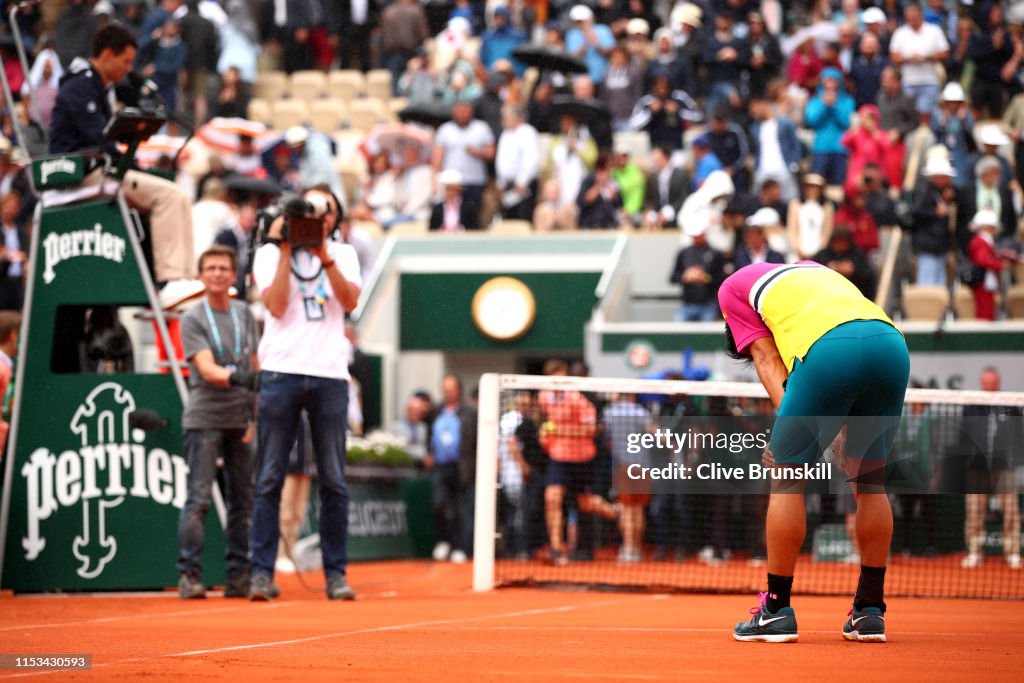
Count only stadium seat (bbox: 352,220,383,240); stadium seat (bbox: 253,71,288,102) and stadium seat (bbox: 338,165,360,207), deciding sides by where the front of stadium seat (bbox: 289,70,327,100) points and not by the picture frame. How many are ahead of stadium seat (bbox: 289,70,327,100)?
2

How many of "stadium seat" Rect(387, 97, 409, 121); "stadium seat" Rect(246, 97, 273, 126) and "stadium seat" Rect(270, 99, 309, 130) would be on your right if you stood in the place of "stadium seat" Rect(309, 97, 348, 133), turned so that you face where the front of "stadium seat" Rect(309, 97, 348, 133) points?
2

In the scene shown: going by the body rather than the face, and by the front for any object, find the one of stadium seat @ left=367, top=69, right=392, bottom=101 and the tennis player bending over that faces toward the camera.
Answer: the stadium seat

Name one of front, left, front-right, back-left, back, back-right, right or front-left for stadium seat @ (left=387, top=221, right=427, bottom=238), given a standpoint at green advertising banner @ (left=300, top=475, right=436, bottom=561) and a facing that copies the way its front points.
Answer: back

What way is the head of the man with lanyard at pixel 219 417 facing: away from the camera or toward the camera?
toward the camera

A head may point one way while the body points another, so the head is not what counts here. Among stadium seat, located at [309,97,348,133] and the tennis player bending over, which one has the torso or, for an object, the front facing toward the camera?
the stadium seat

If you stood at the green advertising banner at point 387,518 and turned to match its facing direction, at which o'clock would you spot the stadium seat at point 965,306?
The stadium seat is roughly at 9 o'clock from the green advertising banner.

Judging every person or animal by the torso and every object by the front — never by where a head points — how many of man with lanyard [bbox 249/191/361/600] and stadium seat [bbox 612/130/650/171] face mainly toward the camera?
2

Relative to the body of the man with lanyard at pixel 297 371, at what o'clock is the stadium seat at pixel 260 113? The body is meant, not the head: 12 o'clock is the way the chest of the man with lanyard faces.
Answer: The stadium seat is roughly at 6 o'clock from the man with lanyard.

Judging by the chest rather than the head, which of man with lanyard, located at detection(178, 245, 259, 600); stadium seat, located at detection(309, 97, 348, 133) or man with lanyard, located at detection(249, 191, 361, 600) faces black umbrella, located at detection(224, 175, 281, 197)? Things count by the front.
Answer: the stadium seat

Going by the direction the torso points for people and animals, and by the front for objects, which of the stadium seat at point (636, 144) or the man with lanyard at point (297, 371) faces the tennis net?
the stadium seat

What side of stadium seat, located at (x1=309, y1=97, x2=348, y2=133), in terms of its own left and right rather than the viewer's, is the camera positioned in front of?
front

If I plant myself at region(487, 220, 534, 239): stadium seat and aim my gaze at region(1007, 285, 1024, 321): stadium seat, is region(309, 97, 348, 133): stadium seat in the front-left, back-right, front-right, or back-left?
back-left

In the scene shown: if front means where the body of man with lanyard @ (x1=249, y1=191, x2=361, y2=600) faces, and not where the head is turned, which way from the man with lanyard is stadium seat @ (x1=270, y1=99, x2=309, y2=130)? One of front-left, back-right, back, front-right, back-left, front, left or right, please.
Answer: back

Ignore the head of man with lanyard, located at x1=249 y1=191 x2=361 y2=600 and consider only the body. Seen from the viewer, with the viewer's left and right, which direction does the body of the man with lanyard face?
facing the viewer

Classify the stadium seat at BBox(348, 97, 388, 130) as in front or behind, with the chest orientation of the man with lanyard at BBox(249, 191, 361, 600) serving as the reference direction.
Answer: behind

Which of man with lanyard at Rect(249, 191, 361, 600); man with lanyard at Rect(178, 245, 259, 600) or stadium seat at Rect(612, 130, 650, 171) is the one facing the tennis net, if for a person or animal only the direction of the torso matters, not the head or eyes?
the stadium seat

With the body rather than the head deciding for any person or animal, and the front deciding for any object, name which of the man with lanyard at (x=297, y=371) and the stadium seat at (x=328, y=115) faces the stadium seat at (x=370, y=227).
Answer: the stadium seat at (x=328, y=115)
